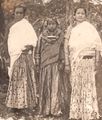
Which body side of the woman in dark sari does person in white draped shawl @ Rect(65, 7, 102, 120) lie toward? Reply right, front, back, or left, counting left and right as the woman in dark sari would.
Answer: left

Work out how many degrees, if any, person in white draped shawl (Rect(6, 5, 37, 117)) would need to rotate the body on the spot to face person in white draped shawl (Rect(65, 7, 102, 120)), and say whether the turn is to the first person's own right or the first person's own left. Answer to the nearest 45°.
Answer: approximately 90° to the first person's own left

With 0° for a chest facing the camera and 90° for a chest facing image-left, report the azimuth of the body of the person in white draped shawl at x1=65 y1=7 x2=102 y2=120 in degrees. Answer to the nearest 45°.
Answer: approximately 0°

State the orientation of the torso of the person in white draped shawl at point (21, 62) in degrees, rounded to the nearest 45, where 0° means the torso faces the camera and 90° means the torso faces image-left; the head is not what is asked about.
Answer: approximately 0°

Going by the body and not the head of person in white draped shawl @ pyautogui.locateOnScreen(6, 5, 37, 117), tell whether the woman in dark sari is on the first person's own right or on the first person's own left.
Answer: on the first person's own left

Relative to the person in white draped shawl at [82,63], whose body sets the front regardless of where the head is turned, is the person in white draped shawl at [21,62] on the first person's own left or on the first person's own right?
on the first person's own right

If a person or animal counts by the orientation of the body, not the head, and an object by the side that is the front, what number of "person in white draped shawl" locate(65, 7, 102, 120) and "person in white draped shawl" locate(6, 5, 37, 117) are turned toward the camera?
2

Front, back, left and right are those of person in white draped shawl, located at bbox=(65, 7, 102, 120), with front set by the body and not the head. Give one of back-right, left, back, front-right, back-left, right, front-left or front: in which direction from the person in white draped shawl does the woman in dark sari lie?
right
